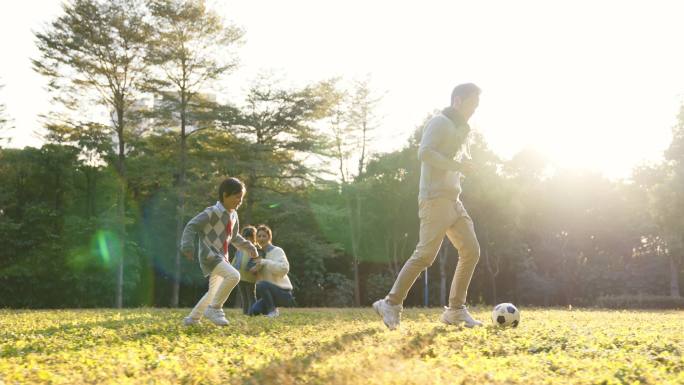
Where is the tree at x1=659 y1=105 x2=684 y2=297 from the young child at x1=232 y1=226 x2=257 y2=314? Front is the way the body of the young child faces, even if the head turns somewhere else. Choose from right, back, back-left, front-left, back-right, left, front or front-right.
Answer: front-left

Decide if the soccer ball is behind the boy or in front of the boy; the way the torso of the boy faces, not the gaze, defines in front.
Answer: in front

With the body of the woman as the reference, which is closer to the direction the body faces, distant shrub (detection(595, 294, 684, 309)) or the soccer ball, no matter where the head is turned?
the soccer ball

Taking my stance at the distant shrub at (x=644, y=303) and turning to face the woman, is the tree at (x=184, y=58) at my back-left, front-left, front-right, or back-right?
front-right

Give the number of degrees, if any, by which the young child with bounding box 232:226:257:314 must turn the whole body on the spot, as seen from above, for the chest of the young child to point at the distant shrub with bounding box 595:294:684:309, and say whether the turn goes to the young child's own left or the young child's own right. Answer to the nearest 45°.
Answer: approximately 45° to the young child's own left

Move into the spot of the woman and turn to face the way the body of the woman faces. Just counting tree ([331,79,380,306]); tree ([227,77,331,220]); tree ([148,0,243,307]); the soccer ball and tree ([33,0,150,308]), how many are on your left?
1

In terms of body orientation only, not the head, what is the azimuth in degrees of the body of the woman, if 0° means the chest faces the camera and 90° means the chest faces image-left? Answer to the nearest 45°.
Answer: approximately 45°

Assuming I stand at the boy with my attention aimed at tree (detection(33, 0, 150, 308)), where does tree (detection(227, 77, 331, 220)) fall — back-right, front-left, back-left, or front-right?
front-right

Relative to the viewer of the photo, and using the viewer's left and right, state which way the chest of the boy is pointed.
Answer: facing the viewer and to the right of the viewer

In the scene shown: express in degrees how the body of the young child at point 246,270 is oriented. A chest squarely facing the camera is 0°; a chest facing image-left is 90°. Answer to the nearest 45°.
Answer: approximately 270°

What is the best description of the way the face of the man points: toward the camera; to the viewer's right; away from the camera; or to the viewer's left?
to the viewer's right

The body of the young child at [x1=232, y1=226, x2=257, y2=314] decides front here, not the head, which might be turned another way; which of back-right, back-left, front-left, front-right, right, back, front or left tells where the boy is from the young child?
right

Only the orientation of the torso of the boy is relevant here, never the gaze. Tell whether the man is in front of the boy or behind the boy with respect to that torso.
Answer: in front

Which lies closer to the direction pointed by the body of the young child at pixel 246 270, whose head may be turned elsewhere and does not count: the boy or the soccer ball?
the soccer ball
